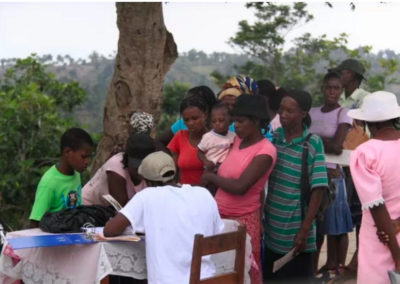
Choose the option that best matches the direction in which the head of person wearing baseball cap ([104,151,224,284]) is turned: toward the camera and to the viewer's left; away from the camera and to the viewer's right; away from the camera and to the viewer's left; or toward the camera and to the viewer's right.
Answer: away from the camera and to the viewer's left

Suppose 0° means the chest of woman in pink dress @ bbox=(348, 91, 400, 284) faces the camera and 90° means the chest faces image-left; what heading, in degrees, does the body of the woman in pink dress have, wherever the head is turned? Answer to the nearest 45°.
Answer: approximately 135°

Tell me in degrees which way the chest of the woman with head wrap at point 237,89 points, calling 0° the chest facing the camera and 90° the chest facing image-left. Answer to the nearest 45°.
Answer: approximately 45°

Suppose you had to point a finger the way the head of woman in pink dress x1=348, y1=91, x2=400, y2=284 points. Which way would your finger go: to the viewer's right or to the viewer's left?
to the viewer's left

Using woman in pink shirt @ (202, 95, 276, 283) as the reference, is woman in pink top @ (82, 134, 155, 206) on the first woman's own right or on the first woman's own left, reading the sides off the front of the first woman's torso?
on the first woman's own right

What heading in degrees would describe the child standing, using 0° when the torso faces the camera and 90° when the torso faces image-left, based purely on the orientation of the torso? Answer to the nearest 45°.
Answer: approximately 315°

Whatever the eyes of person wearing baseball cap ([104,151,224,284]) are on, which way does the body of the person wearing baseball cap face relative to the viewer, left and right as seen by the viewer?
facing away from the viewer and to the left of the viewer
